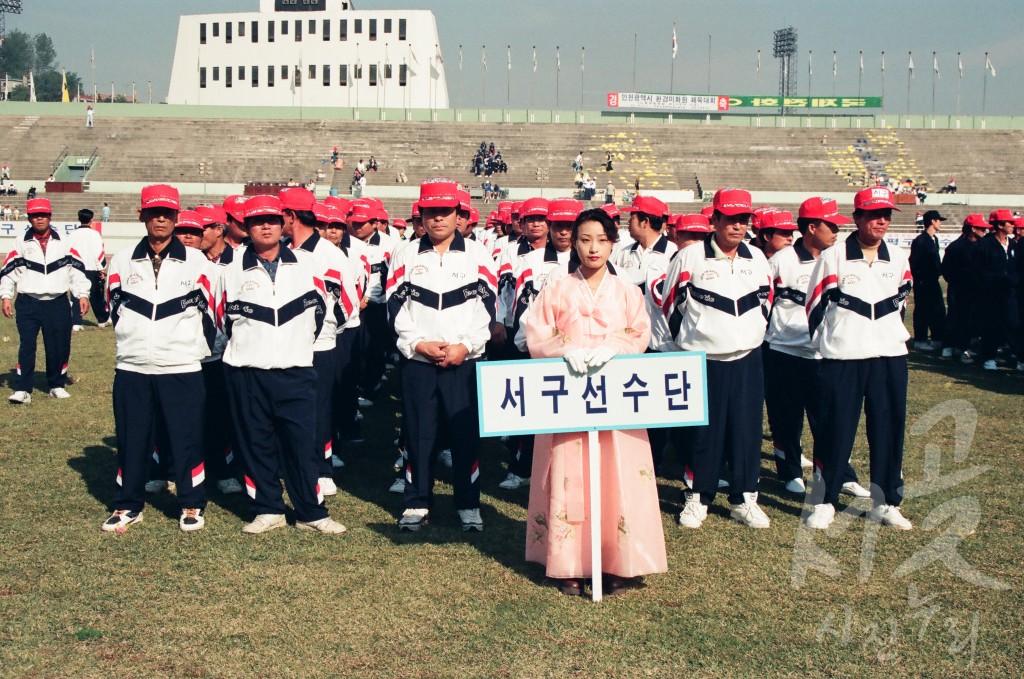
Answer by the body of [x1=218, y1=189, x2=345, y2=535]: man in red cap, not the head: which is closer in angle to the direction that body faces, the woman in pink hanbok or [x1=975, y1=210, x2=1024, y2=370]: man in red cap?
the woman in pink hanbok

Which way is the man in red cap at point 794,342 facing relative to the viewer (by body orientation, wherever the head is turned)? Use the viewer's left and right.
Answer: facing the viewer and to the right of the viewer

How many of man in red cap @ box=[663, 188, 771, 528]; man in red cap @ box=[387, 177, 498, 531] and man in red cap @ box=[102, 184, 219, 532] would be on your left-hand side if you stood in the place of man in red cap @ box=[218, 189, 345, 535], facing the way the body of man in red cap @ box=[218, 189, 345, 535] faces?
2

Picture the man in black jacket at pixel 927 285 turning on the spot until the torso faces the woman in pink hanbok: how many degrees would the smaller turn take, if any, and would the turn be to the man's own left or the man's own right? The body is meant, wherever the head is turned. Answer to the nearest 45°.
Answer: approximately 45° to the man's own right

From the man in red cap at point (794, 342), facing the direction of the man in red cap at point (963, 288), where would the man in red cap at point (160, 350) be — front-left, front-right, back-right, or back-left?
back-left

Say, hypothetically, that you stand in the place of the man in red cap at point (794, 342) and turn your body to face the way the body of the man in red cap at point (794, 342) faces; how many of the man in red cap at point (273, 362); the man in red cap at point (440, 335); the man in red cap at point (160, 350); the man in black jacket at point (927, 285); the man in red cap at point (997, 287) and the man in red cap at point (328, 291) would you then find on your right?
4

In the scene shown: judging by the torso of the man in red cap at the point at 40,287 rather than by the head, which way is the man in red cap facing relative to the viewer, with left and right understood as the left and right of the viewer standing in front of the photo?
facing the viewer

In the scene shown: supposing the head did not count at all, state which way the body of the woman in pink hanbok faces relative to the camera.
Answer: toward the camera

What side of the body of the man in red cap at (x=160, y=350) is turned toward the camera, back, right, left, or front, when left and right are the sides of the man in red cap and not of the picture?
front

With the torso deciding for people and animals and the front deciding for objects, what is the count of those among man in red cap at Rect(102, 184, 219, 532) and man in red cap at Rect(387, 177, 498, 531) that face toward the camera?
2

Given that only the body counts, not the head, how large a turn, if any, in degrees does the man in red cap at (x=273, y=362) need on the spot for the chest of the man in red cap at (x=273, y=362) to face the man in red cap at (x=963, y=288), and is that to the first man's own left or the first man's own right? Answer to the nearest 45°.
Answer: approximately 135° to the first man's own left

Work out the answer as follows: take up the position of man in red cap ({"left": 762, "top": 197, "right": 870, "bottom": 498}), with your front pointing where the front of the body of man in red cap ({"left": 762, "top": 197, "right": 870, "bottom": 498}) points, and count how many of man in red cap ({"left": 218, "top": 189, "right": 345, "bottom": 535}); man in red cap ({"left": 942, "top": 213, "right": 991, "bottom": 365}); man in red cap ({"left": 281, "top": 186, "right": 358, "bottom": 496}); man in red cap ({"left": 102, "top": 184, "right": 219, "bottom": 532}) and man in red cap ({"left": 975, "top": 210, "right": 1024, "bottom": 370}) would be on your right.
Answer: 3

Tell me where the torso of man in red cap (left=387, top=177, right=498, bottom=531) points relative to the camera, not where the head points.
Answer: toward the camera
